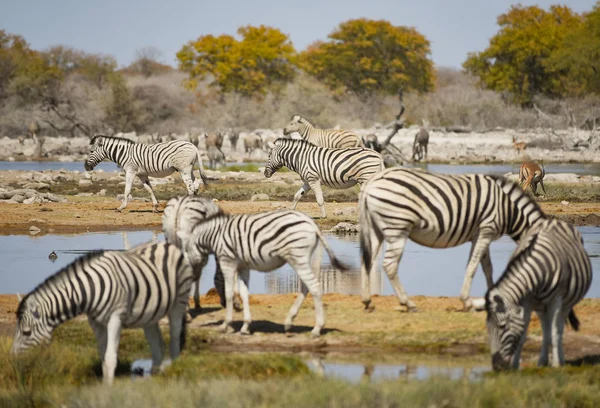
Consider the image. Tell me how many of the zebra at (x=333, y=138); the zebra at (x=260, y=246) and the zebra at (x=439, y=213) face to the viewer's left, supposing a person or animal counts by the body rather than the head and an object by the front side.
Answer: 2

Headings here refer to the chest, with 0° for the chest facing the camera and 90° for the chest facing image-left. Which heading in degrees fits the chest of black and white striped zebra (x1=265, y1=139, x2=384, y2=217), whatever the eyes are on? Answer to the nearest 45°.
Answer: approximately 90°

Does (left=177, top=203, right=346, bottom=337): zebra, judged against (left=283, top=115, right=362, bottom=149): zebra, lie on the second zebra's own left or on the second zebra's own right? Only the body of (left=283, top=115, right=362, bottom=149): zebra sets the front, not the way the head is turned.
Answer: on the second zebra's own left

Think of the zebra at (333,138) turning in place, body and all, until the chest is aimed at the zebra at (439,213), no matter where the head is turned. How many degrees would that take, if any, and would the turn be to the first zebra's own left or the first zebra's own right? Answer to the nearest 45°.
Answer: approximately 90° to the first zebra's own left

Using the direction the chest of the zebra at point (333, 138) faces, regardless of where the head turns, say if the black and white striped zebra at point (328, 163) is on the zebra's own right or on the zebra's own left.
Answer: on the zebra's own left

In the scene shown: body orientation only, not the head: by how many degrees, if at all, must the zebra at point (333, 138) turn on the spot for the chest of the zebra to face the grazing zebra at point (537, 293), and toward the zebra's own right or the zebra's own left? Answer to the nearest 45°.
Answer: approximately 90° to the zebra's own left

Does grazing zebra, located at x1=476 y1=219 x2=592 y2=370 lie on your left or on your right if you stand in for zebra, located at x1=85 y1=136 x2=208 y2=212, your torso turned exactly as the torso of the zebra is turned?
on your left

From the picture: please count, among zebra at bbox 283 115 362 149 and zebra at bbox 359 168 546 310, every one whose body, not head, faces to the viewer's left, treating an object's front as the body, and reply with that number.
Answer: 1

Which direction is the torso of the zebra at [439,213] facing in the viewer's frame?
to the viewer's right

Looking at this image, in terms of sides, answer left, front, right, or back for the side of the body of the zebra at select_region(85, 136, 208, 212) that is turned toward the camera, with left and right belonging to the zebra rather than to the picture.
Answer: left

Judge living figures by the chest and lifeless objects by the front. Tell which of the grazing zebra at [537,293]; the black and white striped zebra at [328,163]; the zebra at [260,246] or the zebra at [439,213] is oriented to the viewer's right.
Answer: the zebra at [439,213]

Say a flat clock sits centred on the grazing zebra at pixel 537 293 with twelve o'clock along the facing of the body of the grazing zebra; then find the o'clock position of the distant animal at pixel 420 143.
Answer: The distant animal is roughly at 4 o'clock from the grazing zebra.

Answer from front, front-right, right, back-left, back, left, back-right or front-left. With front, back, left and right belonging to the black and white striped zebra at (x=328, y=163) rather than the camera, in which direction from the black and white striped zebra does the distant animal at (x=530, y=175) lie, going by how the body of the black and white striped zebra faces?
back-right

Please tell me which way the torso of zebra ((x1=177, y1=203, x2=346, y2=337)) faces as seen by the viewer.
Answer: to the viewer's left

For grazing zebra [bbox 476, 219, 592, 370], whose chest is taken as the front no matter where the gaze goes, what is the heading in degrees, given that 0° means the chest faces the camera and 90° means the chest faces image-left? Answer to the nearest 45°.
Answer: approximately 45°

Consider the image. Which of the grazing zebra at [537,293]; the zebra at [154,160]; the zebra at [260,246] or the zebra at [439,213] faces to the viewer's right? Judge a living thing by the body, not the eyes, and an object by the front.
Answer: the zebra at [439,213]
